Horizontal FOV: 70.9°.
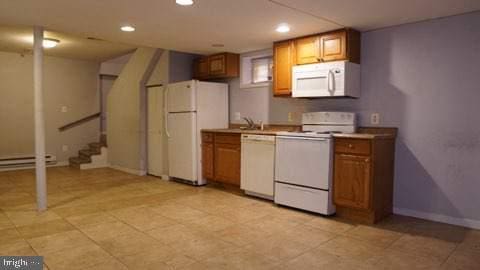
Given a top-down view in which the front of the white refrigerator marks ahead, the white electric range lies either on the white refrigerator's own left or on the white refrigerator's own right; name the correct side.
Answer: on the white refrigerator's own left

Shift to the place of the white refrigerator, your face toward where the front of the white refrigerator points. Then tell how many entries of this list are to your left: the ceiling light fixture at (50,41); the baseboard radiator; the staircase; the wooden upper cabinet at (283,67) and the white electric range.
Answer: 2

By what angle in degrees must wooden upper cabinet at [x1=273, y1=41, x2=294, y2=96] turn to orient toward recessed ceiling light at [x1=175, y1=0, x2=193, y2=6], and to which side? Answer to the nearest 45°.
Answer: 0° — it already faces it

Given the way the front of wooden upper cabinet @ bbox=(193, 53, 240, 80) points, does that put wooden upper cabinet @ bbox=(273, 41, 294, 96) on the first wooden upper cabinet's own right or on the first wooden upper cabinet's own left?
on the first wooden upper cabinet's own left

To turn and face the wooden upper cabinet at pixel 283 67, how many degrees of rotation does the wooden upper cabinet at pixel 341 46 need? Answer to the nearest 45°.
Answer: approximately 90° to its right

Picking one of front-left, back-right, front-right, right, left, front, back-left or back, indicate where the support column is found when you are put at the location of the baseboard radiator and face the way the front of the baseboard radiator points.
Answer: front-right

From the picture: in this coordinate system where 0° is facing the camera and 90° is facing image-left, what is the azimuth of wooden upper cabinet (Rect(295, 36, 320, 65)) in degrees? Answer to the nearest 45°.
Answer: approximately 45°

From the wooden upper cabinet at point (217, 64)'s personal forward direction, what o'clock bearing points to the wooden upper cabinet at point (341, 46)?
the wooden upper cabinet at point (341, 46) is roughly at 9 o'clock from the wooden upper cabinet at point (217, 64).
